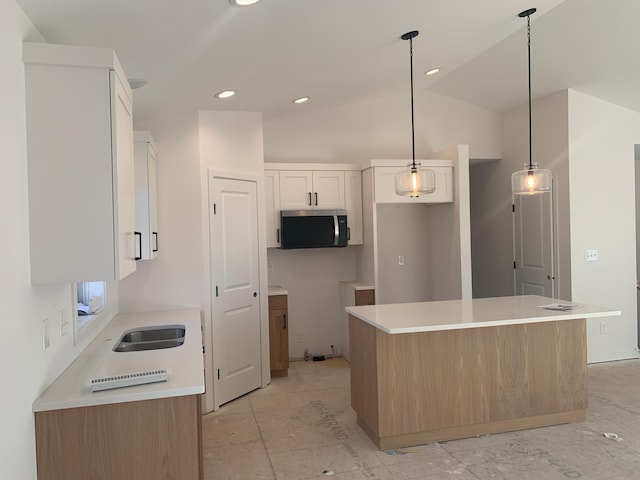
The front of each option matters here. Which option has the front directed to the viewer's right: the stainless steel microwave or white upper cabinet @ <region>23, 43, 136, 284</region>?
the white upper cabinet

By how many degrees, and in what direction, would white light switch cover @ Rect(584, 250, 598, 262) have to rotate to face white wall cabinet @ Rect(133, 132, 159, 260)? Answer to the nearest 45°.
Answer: approximately 45° to its right

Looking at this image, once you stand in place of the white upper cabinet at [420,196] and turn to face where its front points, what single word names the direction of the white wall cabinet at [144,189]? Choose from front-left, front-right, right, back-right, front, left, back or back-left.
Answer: front-right

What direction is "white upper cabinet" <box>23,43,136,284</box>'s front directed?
to the viewer's right

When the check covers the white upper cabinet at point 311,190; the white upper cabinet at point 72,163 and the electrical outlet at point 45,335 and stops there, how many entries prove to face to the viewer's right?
2

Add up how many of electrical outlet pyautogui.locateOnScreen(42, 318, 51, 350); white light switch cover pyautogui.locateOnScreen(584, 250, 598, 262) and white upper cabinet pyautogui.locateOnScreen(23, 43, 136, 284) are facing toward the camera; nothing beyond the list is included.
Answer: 1

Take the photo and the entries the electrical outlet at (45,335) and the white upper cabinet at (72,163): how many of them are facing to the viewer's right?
2

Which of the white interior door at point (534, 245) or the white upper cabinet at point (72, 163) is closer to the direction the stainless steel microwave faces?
the white upper cabinet

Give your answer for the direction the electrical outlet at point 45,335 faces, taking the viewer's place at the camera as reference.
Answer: facing to the right of the viewer

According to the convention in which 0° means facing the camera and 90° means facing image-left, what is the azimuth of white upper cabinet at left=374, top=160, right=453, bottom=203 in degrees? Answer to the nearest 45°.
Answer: approximately 0°

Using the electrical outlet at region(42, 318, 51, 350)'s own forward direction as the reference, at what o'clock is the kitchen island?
The kitchen island is roughly at 12 o'clock from the electrical outlet.

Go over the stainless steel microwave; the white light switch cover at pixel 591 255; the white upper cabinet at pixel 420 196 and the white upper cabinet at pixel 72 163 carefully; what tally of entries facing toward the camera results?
3

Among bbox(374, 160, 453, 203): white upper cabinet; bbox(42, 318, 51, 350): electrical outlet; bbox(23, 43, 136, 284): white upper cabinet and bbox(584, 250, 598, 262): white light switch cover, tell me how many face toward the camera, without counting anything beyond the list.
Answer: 2

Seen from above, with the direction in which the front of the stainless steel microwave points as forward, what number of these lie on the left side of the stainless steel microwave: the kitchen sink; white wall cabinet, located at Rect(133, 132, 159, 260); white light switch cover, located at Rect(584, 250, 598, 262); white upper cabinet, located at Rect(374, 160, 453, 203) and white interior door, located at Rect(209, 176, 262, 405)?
2

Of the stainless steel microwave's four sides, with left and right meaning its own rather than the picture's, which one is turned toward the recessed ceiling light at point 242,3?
front

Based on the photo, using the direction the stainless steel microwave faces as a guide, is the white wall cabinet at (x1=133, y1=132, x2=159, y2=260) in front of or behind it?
in front
